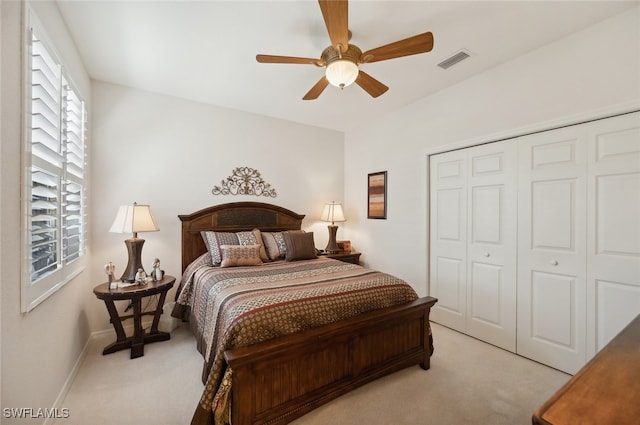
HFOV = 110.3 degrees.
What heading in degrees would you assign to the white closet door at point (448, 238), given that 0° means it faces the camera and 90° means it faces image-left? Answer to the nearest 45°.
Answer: approximately 45°

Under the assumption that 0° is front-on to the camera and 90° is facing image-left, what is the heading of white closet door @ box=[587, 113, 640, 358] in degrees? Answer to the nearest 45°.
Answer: approximately 45°

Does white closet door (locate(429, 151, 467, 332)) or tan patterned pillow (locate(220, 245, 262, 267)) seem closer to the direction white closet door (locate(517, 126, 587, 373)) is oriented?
the tan patterned pillow

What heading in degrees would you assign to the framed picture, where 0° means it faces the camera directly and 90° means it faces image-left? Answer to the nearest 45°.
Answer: approximately 45°

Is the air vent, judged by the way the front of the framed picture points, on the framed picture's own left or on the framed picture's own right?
on the framed picture's own left

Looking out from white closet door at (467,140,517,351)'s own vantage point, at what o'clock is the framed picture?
The framed picture is roughly at 2 o'clock from the white closet door.

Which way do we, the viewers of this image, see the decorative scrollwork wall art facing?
facing the viewer

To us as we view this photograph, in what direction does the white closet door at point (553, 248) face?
facing the viewer and to the left of the viewer

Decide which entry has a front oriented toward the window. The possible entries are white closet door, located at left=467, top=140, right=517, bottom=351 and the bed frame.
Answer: the white closet door

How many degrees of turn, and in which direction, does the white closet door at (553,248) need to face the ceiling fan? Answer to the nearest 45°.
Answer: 0° — it already faces it

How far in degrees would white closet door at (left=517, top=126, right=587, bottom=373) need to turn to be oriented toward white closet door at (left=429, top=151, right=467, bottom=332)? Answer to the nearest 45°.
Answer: approximately 45° to its right

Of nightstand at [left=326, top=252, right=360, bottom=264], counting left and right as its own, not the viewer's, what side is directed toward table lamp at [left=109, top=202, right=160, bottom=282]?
right

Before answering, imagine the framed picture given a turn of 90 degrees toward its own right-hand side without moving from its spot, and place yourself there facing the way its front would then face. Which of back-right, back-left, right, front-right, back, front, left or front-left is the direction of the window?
left
